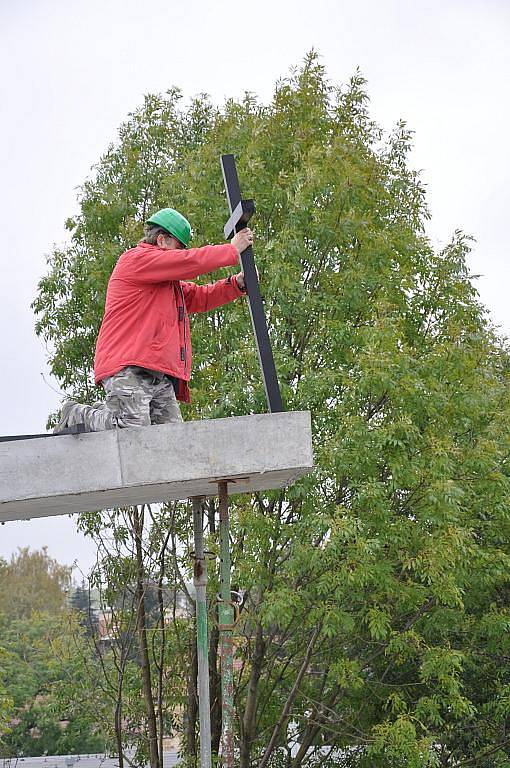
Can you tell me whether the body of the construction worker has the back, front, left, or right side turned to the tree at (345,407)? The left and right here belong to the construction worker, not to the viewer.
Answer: left

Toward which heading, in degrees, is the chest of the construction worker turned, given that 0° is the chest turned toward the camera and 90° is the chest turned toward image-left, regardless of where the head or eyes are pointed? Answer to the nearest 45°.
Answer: approximately 270°

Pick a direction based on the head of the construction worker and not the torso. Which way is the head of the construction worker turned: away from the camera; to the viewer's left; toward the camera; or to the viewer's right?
to the viewer's right

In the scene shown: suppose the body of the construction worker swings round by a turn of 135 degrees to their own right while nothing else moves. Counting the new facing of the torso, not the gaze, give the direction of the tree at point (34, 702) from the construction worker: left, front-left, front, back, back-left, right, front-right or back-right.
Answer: back-right

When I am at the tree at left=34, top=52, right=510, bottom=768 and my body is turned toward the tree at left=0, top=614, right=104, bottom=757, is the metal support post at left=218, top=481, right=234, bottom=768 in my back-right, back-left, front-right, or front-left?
back-left
